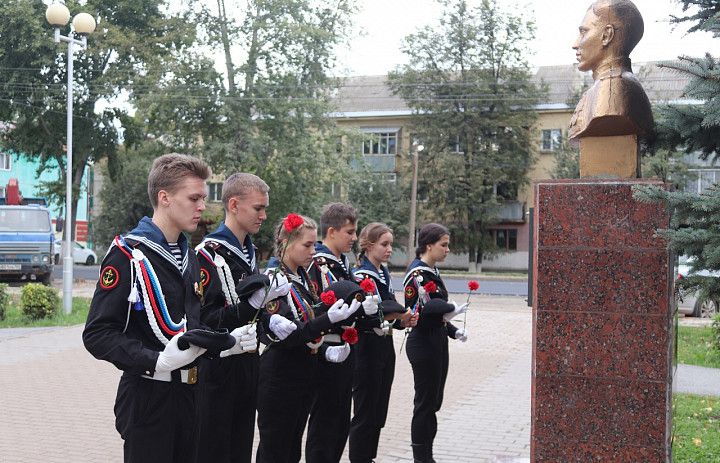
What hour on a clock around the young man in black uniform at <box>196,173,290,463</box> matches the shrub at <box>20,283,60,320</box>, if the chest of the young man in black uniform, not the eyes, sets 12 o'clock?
The shrub is roughly at 7 o'clock from the young man in black uniform.

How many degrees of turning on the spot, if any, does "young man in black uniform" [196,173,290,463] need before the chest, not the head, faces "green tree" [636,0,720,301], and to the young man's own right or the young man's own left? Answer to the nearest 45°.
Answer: approximately 45° to the young man's own left

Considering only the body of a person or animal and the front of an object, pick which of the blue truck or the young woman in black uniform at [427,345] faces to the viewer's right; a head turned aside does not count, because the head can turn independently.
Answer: the young woman in black uniform

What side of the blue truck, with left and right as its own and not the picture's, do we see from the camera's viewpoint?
front

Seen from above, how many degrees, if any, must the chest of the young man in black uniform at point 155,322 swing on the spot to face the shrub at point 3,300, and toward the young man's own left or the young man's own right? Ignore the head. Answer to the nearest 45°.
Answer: approximately 135° to the young man's own left

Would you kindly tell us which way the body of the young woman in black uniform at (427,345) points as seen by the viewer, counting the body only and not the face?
to the viewer's right

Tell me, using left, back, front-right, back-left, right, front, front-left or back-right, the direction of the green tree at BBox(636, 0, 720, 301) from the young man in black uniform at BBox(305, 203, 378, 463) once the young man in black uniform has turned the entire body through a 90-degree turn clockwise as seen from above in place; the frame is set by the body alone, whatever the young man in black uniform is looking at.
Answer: back-left

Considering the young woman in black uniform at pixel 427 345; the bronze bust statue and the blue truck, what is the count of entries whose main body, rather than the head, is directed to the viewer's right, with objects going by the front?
1

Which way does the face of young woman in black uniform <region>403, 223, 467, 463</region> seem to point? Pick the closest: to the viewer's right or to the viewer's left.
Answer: to the viewer's right

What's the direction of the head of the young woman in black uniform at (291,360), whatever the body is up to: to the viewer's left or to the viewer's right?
to the viewer's right
